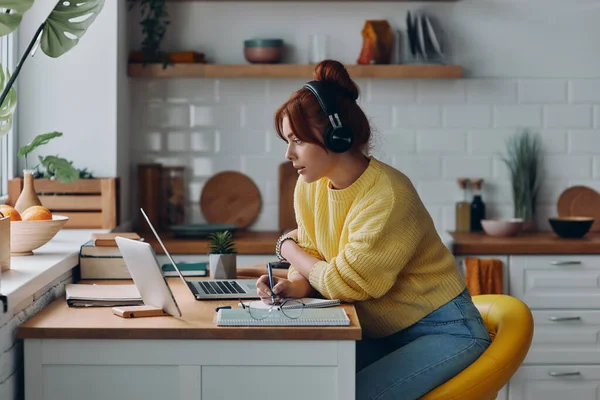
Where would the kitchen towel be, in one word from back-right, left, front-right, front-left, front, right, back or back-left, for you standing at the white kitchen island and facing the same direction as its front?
back-left

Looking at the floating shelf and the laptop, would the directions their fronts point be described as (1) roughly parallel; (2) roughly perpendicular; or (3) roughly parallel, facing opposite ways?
roughly perpendicular

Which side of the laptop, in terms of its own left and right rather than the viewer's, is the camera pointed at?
right

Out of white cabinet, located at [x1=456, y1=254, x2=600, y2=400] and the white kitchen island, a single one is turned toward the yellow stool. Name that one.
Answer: the white cabinet

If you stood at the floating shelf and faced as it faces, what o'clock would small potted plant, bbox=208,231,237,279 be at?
The small potted plant is roughly at 12 o'clock from the floating shelf.

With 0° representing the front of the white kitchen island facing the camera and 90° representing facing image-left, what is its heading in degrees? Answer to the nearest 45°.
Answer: approximately 0°

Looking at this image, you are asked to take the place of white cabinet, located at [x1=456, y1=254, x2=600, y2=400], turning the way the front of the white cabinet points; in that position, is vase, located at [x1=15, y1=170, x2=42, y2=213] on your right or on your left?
on your right

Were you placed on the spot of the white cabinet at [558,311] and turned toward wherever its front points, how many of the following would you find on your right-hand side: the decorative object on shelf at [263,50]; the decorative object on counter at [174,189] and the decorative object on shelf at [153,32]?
3

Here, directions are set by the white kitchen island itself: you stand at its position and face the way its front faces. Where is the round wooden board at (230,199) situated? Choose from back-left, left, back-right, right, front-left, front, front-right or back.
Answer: back

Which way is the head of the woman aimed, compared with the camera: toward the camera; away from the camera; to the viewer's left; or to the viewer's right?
to the viewer's left

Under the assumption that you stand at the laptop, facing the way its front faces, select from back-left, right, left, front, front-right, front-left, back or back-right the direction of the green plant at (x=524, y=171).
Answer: front-left

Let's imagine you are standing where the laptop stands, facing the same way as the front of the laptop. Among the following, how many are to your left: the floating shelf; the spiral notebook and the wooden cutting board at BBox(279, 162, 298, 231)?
2
